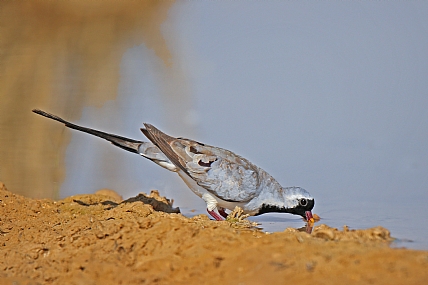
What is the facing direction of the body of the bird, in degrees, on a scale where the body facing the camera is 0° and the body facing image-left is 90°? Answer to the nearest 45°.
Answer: approximately 270°
